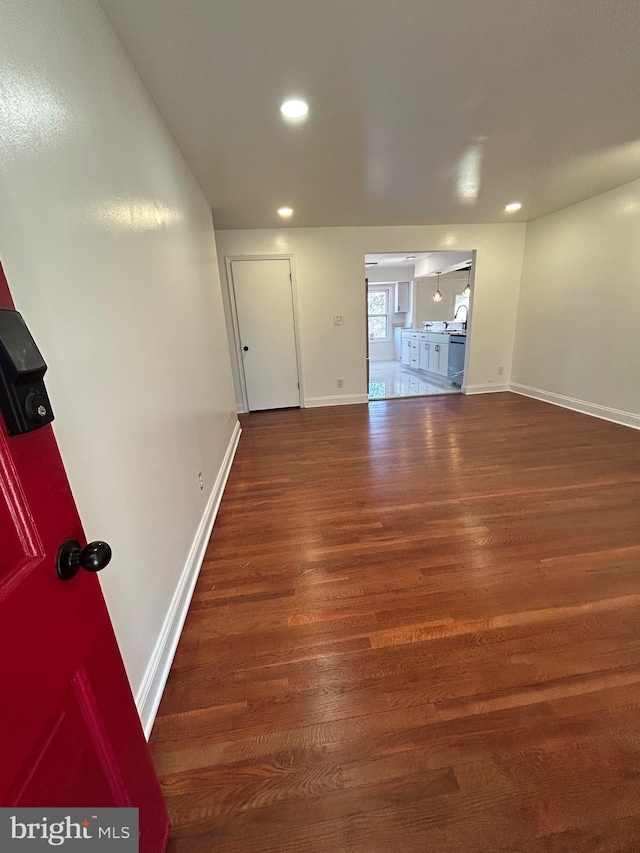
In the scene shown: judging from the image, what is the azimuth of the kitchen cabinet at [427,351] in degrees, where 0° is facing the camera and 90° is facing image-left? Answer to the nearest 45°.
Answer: approximately 45°

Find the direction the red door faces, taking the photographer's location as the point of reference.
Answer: facing the viewer and to the right of the viewer

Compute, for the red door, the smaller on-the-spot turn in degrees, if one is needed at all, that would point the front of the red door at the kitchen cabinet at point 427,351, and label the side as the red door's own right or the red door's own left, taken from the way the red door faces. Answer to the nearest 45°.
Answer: approximately 90° to the red door's own left

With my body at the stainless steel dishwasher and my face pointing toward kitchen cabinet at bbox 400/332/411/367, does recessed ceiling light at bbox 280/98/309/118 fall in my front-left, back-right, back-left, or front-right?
back-left

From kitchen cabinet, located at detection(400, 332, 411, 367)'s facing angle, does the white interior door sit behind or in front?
in front

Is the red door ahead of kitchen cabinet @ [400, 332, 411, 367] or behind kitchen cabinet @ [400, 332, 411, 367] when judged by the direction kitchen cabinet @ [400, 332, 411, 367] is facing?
ahead

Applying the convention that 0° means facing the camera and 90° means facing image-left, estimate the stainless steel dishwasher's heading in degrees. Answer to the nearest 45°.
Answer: approximately 45°

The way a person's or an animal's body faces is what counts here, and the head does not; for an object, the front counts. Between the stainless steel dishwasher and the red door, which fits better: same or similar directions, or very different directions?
very different directions

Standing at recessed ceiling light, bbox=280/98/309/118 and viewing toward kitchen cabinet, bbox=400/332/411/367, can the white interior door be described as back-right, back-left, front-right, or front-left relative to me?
front-left

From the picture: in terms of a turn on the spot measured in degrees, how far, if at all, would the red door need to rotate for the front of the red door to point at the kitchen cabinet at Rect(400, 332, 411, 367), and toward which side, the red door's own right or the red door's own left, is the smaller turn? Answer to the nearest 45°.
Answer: approximately 90° to the red door's own left

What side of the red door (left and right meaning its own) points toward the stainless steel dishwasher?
left
